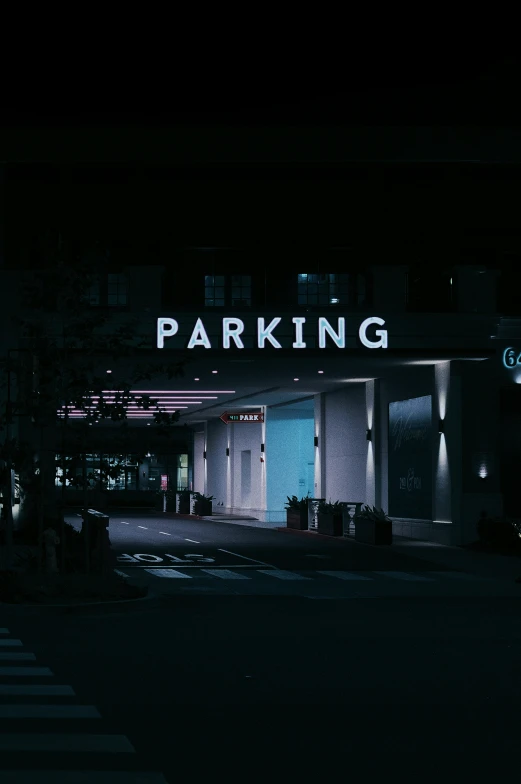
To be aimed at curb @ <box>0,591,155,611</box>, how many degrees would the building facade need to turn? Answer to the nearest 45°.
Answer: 0° — it already faces it

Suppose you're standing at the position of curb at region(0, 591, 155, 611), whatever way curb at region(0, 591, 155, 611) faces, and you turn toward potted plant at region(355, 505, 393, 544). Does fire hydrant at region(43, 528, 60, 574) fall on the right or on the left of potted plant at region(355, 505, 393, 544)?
left

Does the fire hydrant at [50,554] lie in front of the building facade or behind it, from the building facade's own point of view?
in front

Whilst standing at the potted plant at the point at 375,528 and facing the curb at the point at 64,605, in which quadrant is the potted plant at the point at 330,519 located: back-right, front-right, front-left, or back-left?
back-right

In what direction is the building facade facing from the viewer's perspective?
toward the camera
